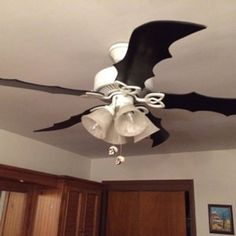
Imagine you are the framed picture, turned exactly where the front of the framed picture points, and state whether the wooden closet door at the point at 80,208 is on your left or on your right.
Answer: on your right

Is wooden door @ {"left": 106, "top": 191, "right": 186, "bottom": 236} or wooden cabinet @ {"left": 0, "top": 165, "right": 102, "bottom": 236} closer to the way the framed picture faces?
the wooden cabinet

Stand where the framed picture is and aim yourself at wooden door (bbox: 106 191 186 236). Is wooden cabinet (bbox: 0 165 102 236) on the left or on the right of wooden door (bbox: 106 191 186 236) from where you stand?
left

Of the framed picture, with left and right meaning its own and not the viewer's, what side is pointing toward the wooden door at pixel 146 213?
right

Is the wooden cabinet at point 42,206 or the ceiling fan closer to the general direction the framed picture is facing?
the ceiling fan

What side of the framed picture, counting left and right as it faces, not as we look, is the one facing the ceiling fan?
front
